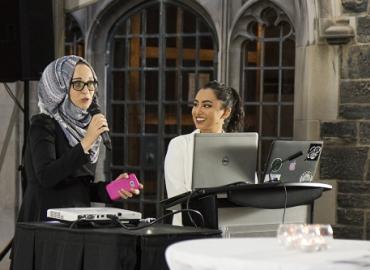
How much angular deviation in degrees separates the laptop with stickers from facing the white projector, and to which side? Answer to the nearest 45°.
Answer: approximately 135° to its left

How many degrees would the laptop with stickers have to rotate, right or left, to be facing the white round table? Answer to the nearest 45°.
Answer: approximately 180°

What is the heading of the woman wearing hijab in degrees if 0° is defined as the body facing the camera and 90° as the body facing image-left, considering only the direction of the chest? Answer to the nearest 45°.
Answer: approximately 315°

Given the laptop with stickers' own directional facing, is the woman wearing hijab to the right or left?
on its left

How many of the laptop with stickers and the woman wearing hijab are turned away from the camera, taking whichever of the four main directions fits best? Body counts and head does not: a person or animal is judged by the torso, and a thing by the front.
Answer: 1

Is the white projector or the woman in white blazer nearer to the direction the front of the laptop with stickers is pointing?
the woman in white blazer

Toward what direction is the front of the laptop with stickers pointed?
away from the camera

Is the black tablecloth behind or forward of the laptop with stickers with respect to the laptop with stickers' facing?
behind

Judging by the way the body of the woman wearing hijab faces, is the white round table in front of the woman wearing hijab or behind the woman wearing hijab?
in front

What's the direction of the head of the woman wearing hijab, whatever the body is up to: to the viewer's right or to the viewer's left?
to the viewer's right

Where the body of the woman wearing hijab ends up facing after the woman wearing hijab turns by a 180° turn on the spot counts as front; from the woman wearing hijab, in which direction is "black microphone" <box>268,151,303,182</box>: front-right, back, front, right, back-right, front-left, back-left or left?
back-right

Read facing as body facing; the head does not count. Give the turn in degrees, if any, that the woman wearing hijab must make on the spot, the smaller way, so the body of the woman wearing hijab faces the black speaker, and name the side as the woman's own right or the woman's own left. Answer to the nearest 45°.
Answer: approximately 135° to the woman's own left
